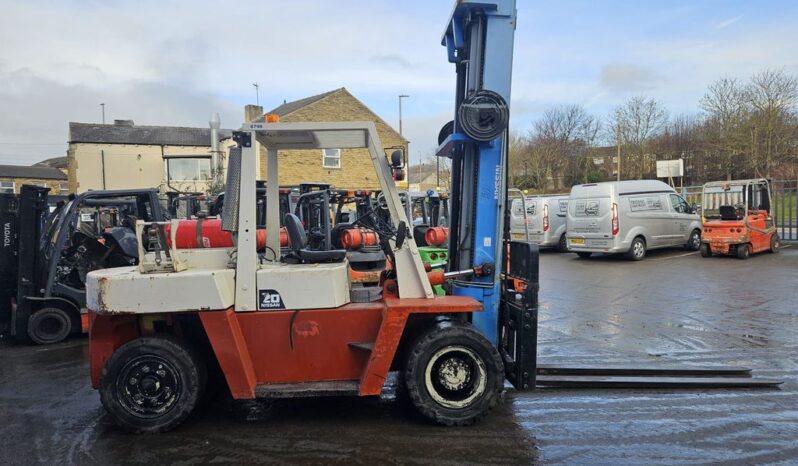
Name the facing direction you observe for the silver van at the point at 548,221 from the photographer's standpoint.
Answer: facing away from the viewer and to the right of the viewer

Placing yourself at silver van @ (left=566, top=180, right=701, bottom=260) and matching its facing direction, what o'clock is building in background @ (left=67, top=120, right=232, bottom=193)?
The building in background is roughly at 8 o'clock from the silver van.

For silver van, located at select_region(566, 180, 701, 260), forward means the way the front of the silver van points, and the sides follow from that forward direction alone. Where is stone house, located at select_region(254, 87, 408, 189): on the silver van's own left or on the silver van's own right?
on the silver van's own left

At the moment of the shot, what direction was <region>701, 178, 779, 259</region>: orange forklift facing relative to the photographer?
facing away from the viewer and to the right of the viewer

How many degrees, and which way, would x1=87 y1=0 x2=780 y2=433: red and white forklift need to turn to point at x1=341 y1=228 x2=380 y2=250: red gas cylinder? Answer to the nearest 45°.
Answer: approximately 90° to its left

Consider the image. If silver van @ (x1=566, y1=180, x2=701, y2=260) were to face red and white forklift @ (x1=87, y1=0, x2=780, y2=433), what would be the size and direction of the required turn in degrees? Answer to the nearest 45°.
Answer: approximately 135° to its right

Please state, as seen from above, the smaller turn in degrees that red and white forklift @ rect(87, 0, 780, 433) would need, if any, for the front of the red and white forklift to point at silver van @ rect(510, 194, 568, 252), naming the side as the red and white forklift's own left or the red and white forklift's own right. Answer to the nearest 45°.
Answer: approximately 90° to the red and white forklift's own left

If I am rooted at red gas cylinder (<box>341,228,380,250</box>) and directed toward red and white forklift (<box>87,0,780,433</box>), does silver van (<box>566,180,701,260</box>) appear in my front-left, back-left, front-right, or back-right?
back-left

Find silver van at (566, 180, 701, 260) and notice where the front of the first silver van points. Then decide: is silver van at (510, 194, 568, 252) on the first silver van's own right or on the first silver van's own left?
on the first silver van's own left

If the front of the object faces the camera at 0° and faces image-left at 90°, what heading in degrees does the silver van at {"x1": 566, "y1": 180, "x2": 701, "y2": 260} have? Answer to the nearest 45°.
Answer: approximately 225°

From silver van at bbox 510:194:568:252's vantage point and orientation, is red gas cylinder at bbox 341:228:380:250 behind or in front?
behind

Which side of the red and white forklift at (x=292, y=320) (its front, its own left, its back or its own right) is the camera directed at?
right
